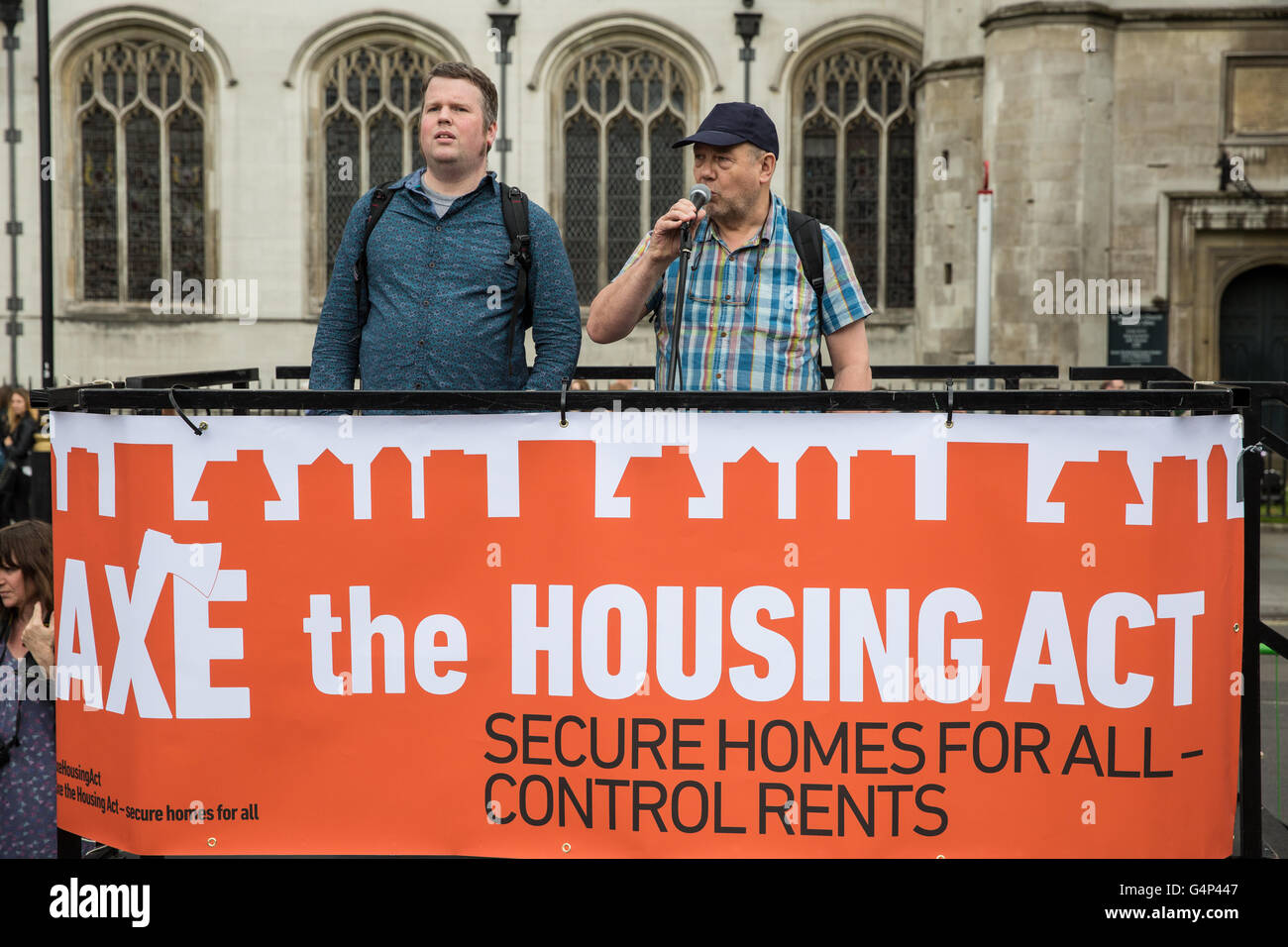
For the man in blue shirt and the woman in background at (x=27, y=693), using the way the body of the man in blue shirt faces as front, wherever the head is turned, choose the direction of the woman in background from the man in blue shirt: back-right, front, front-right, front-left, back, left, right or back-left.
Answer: right

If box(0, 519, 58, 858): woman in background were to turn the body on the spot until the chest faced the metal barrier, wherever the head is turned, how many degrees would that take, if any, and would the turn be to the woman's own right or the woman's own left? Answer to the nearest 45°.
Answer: approximately 90° to the woman's own left

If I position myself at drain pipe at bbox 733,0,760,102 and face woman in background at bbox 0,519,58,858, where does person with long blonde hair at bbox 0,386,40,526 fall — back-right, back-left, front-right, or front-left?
front-right

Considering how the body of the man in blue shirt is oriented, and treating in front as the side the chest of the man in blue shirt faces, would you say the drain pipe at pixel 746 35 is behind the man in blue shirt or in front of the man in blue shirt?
behind

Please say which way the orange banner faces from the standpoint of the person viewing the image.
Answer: facing the viewer

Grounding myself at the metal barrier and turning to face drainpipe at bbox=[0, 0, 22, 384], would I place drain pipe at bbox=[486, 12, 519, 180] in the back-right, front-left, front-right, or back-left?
front-right

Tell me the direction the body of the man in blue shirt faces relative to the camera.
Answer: toward the camera

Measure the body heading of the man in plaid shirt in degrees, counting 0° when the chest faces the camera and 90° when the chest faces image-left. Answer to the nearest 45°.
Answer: approximately 45°

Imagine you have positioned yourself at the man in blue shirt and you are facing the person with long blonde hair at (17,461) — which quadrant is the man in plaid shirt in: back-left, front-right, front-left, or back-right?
back-right

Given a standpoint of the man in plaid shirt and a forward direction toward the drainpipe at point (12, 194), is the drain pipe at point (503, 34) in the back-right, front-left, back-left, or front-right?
front-right

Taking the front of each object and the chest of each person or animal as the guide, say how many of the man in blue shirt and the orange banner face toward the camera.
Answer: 2

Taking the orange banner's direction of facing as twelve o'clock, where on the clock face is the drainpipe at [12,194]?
The drainpipe is roughly at 5 o'clock from the orange banner.

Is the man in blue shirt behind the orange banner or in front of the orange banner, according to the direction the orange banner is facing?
behind

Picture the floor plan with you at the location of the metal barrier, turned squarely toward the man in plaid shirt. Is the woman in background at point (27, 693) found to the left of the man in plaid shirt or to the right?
left
